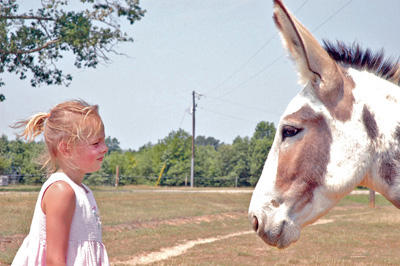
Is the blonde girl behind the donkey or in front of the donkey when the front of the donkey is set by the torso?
in front

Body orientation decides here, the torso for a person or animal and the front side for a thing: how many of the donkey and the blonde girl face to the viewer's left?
1

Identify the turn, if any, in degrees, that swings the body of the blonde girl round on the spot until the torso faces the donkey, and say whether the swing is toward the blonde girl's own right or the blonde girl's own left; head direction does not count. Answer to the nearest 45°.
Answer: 0° — they already face it

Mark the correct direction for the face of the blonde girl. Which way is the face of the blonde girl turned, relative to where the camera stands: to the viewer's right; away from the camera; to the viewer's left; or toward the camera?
to the viewer's right

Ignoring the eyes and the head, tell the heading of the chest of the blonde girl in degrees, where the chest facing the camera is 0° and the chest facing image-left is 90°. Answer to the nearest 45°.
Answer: approximately 270°

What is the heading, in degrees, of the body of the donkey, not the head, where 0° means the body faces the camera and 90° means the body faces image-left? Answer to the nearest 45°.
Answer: approximately 90°
